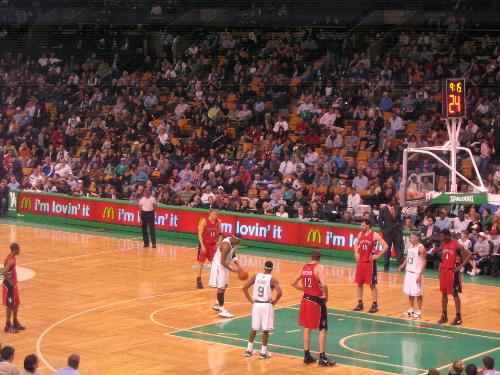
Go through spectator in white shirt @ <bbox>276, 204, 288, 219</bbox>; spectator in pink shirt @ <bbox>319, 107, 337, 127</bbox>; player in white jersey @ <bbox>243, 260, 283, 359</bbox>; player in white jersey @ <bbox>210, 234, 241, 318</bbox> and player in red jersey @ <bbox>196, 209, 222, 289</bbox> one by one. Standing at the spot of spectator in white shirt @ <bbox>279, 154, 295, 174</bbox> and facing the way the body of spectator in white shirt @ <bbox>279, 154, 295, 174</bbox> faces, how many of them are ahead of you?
4

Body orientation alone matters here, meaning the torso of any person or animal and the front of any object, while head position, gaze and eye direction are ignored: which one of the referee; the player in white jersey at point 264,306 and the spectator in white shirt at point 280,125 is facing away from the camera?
the player in white jersey

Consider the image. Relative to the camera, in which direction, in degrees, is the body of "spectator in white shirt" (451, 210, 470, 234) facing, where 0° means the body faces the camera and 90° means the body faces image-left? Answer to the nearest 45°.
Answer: approximately 0°

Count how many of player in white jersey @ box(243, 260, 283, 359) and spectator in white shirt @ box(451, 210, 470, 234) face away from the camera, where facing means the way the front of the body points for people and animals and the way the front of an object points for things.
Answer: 1

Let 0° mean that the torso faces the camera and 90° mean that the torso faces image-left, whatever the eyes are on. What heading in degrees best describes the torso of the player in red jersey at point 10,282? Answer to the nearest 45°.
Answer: approximately 270°

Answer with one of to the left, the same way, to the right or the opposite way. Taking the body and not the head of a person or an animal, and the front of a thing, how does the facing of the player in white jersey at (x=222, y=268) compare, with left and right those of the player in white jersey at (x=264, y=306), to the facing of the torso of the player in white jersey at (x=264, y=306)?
to the right

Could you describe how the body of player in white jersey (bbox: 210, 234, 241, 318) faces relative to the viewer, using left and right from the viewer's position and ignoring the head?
facing to the right of the viewer

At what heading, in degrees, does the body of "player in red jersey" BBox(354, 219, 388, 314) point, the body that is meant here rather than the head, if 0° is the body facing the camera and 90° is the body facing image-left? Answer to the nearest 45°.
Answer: approximately 45°

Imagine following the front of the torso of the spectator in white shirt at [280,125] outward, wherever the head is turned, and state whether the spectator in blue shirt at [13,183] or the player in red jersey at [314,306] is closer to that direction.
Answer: the player in red jersey

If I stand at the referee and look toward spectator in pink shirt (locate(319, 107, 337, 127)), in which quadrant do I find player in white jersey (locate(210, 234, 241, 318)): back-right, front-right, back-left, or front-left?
back-right
